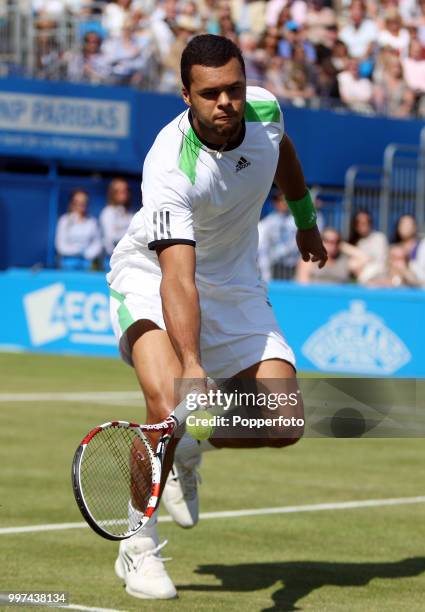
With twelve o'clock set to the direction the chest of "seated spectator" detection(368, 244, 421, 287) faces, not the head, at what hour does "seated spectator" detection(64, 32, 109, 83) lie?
"seated spectator" detection(64, 32, 109, 83) is roughly at 4 o'clock from "seated spectator" detection(368, 244, 421, 287).

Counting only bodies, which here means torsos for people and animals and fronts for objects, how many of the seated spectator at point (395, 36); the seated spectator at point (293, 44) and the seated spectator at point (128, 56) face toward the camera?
3

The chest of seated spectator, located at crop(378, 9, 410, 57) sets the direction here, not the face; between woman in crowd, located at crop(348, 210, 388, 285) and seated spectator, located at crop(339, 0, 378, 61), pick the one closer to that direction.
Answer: the woman in crowd

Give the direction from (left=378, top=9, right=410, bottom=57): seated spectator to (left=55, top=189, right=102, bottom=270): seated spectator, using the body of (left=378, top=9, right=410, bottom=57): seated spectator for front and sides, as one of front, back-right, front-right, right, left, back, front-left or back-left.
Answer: front-right

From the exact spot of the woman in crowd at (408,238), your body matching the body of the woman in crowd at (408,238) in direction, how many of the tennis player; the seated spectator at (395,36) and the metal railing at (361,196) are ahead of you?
1

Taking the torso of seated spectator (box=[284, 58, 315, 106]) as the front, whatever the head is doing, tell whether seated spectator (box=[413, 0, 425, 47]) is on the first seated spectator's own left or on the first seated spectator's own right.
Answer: on the first seated spectator's own left

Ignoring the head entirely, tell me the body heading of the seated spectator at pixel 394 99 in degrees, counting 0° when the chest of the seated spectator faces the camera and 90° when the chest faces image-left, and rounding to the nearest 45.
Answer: approximately 0°
